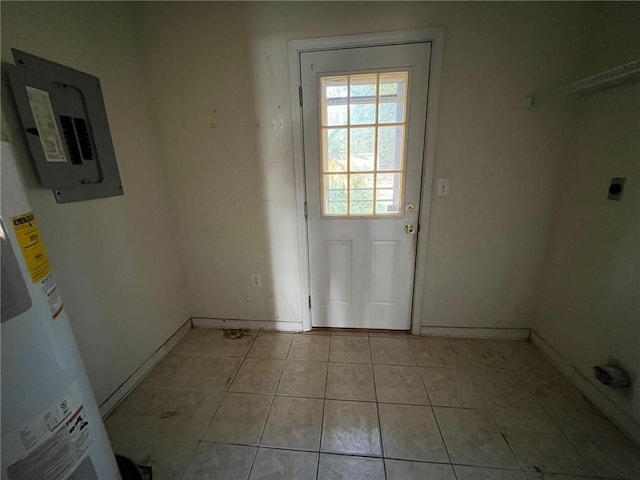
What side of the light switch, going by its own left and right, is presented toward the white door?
right

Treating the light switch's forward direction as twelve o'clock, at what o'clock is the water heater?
The water heater is roughly at 1 o'clock from the light switch.

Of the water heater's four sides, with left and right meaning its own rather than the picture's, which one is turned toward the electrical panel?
back

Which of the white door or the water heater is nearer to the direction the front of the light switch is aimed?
the water heater

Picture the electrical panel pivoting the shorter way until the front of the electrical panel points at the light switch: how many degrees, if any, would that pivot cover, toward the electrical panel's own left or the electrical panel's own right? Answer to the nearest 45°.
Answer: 0° — it already faces it

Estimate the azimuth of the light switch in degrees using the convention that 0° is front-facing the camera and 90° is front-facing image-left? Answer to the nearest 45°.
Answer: approximately 0°

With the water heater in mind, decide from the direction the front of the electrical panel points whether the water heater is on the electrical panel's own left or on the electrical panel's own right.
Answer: on the electrical panel's own right

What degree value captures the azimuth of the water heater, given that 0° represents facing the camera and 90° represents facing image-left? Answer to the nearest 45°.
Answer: approximately 0°

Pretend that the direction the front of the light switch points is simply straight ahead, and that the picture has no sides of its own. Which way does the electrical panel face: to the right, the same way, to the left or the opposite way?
to the left

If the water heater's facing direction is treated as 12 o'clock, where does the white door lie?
The white door is roughly at 9 o'clock from the water heater.

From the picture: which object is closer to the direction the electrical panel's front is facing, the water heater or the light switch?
the light switch

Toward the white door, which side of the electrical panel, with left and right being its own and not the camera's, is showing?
front

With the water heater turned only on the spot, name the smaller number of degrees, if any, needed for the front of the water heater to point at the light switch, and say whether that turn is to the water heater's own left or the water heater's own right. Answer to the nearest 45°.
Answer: approximately 90° to the water heater's own left

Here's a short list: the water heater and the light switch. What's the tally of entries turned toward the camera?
2
